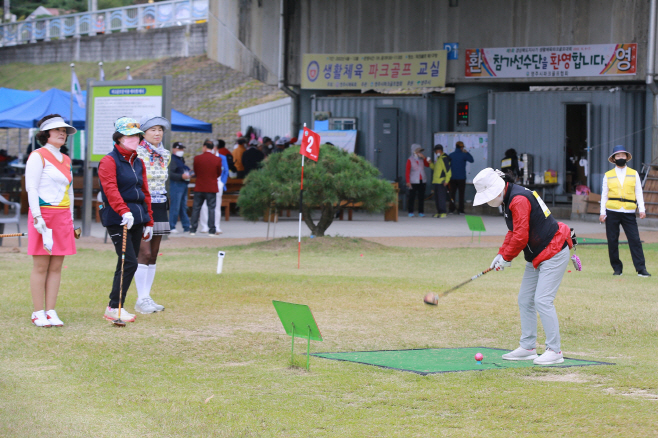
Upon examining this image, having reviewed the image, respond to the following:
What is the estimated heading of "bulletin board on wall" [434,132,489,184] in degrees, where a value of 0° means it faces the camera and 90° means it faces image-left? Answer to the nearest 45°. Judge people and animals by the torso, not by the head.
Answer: approximately 0°

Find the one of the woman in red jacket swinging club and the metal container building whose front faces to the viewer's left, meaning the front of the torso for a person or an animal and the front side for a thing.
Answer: the woman in red jacket swinging club

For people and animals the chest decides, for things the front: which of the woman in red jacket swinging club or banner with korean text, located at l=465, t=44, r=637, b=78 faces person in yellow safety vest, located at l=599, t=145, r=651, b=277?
the banner with korean text

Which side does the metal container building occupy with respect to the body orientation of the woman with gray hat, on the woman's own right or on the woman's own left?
on the woman's own left

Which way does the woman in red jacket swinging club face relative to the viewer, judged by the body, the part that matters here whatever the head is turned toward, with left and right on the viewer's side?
facing to the left of the viewer

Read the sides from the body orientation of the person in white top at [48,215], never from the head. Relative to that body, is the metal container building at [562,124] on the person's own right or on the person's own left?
on the person's own left

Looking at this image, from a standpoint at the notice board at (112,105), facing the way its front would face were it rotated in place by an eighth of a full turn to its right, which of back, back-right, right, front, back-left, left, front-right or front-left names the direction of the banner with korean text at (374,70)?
back

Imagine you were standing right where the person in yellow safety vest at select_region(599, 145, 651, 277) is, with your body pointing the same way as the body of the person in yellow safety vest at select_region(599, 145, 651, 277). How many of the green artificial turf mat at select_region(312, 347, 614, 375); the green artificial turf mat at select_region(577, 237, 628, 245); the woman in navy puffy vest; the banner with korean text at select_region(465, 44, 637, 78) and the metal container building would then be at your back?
3

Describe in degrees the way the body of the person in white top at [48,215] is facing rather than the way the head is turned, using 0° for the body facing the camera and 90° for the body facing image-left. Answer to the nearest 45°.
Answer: approximately 315°

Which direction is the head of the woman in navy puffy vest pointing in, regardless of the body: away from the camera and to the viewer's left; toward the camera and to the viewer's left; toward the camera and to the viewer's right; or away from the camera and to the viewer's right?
toward the camera and to the viewer's right
